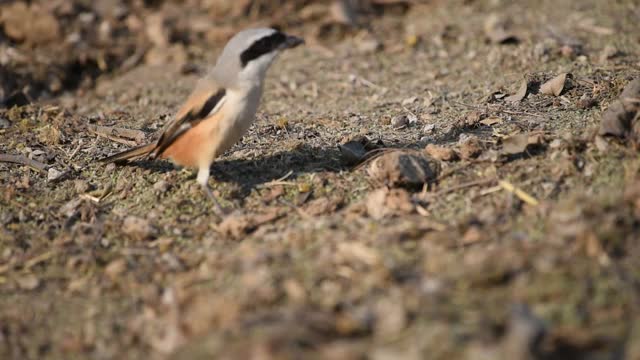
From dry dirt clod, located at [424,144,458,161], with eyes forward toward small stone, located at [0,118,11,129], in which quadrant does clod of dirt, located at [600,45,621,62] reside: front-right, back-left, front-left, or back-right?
back-right

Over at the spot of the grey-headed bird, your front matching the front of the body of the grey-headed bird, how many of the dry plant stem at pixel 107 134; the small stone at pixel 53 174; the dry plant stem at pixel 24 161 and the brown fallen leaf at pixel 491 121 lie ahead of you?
1

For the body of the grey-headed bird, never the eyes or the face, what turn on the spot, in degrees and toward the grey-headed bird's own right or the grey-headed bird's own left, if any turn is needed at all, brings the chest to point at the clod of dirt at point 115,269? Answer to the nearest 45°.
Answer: approximately 135° to the grey-headed bird's own right

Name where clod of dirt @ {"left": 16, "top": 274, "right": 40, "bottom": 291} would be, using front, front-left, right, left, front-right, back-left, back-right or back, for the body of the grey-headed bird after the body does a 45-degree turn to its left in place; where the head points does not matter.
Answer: back

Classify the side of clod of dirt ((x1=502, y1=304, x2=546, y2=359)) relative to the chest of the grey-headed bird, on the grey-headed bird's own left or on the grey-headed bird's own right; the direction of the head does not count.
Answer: on the grey-headed bird's own right

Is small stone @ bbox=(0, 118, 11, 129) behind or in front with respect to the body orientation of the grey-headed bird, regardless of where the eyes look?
behind

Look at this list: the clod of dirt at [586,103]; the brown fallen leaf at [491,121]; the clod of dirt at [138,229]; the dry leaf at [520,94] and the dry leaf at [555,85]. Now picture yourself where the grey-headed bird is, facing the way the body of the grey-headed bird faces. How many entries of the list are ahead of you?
4

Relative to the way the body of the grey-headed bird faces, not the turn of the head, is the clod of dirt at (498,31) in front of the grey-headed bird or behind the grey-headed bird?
in front

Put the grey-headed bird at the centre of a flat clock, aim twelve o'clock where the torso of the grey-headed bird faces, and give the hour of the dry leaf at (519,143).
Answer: The dry leaf is roughly at 11 o'clock from the grey-headed bird.

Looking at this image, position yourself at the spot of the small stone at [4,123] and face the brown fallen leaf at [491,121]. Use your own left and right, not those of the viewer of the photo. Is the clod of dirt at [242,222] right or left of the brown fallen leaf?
right

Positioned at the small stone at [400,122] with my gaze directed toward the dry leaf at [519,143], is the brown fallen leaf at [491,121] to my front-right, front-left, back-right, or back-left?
front-left

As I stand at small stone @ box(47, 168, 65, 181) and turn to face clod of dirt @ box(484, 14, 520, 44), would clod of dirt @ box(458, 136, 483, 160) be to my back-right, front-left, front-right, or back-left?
front-right

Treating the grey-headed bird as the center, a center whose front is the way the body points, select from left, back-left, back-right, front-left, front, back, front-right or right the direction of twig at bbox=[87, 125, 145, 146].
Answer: back-left

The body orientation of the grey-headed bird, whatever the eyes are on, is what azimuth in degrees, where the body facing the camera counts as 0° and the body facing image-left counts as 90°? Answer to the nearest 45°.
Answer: approximately 270°

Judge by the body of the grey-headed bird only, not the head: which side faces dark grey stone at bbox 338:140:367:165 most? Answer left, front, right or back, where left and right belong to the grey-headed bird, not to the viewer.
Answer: front

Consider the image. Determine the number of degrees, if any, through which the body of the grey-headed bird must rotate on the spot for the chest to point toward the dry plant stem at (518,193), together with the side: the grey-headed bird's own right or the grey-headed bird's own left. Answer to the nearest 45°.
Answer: approximately 45° to the grey-headed bird's own right

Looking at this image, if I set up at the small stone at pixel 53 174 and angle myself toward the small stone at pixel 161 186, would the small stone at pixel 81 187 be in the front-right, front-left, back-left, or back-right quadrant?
front-right
